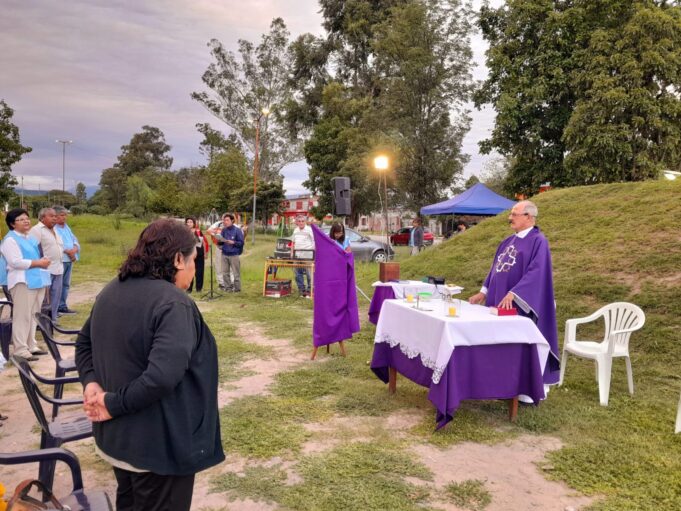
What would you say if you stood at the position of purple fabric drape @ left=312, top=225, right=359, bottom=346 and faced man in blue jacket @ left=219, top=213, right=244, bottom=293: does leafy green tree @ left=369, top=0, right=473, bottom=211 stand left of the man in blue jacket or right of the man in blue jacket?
right

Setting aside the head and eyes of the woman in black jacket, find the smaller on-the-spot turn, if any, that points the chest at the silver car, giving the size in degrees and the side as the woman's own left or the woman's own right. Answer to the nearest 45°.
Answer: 0° — they already face it

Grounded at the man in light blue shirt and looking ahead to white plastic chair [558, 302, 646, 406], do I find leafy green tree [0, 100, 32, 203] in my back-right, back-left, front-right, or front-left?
back-left

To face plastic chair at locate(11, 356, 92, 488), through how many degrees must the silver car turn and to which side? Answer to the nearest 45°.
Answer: approximately 90° to its right

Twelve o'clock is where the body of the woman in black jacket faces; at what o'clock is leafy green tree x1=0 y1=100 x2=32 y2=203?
The leafy green tree is roughly at 10 o'clock from the woman in black jacket.

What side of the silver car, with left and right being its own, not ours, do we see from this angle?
right

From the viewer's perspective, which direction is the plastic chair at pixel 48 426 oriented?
to the viewer's right

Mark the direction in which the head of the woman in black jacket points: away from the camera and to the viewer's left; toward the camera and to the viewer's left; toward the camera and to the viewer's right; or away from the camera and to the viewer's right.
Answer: away from the camera and to the viewer's right

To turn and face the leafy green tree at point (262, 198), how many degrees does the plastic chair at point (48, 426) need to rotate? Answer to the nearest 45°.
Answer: approximately 90° to its left

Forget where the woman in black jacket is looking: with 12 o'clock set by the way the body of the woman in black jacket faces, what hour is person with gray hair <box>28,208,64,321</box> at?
The person with gray hair is roughly at 10 o'clock from the woman in black jacket.

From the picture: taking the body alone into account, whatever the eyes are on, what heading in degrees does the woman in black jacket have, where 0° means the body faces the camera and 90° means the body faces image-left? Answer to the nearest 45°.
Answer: approximately 225°
